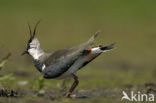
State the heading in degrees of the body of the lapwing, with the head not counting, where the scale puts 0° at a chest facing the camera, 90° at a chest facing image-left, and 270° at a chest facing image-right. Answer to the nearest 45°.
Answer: approximately 90°
